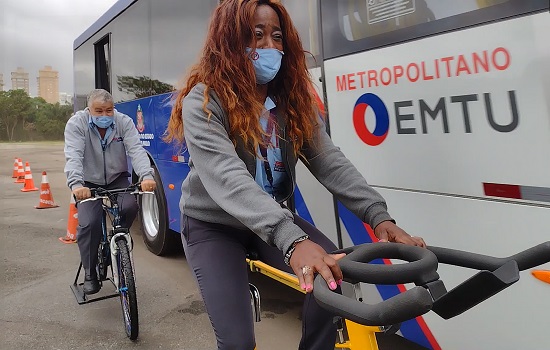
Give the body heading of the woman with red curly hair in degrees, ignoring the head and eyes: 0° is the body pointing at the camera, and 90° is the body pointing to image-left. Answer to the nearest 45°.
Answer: approximately 315°

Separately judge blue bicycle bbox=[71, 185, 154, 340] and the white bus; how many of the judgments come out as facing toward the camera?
1

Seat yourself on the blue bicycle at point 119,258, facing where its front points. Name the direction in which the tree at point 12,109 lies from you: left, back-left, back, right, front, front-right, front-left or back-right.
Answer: back

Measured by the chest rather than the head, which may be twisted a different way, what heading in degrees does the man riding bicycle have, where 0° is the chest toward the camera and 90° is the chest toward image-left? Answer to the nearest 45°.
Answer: approximately 0°

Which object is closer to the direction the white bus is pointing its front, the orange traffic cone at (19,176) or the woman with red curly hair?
the orange traffic cone

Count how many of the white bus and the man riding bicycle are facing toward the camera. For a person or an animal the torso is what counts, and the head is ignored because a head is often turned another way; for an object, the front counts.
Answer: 1

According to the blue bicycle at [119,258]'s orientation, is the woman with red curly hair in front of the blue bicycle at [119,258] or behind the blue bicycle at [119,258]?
in front

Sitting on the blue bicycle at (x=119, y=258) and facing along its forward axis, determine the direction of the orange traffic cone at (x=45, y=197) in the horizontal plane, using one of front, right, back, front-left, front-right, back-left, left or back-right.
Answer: back

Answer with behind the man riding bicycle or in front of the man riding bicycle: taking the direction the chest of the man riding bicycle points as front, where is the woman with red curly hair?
in front

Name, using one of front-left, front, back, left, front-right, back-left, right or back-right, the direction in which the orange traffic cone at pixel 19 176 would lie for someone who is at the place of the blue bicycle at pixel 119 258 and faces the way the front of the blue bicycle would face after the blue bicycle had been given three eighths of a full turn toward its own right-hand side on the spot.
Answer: front-right
